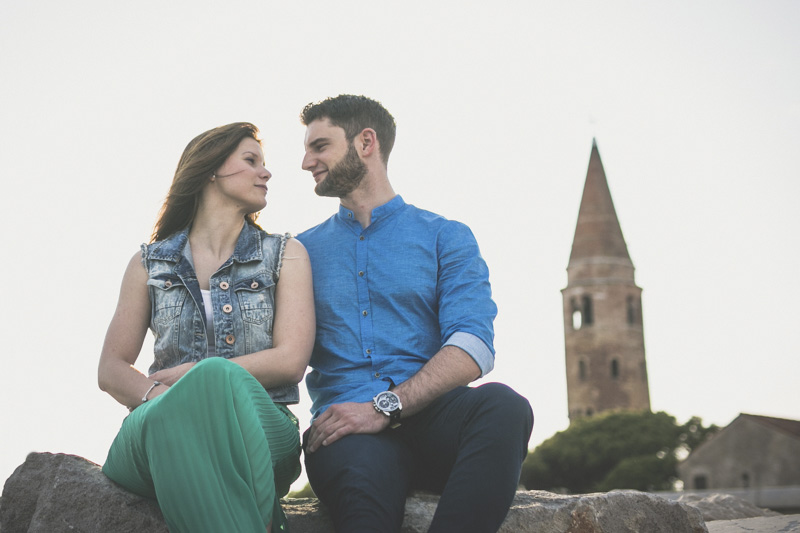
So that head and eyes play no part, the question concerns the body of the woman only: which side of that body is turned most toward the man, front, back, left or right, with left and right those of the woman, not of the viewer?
left

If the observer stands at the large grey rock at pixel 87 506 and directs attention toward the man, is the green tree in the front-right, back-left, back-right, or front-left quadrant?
front-left

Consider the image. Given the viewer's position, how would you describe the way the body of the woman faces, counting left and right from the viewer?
facing the viewer

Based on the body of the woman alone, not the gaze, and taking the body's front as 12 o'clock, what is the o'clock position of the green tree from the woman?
The green tree is roughly at 7 o'clock from the woman.

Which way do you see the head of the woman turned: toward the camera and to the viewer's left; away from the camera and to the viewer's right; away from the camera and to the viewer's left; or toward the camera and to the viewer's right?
toward the camera and to the viewer's right

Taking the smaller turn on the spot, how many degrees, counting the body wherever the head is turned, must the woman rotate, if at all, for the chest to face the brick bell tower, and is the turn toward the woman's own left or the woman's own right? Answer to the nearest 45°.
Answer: approximately 135° to the woman's own left
